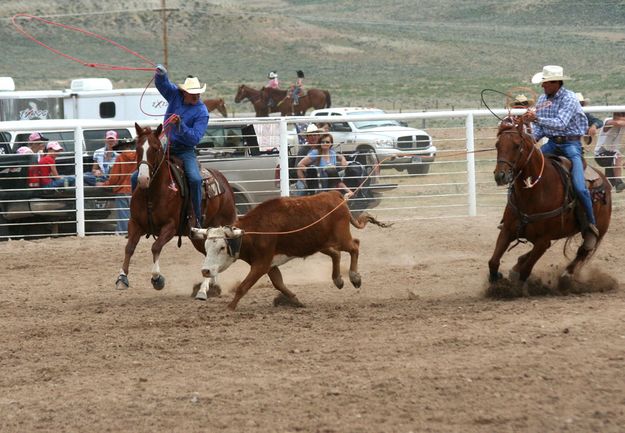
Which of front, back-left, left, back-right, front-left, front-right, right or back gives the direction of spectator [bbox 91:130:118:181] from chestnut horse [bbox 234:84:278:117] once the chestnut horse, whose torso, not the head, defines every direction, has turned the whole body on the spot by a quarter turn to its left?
front

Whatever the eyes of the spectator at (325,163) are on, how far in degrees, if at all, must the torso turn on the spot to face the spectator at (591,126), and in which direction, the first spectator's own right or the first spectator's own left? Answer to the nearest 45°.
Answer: approximately 90° to the first spectator's own left

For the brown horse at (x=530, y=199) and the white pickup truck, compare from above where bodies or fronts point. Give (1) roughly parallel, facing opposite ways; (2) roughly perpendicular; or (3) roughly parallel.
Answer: roughly perpendicular

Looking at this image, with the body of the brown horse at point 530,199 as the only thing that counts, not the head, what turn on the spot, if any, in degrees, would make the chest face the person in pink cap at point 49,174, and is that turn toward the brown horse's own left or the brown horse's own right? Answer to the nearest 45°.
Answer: approximately 90° to the brown horse's own right

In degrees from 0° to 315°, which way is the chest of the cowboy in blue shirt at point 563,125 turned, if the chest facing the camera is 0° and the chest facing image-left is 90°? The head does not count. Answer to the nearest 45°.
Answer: approximately 45°

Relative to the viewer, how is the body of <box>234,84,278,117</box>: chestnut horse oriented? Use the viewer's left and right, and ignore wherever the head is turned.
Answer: facing to the left of the viewer

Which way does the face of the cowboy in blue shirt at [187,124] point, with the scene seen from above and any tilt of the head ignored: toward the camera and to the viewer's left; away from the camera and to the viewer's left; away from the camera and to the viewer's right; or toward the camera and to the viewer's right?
toward the camera and to the viewer's right

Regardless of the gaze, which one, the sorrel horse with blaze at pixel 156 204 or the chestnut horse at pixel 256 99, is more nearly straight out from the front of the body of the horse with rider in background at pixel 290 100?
the chestnut horse

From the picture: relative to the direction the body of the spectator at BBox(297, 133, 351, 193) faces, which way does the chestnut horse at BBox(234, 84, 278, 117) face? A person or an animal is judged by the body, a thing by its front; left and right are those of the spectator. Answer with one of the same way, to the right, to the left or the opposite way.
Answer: to the right

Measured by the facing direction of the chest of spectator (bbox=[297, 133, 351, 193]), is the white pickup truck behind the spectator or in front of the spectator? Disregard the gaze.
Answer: behind

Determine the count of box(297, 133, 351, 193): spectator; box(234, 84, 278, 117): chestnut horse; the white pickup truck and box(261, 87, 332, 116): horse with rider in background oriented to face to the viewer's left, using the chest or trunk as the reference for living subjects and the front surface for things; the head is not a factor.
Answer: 2

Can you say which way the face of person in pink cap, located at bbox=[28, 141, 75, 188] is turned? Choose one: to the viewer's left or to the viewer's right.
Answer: to the viewer's right

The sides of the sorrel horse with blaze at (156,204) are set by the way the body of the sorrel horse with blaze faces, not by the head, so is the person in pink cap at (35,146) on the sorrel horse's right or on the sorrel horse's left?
on the sorrel horse's right
